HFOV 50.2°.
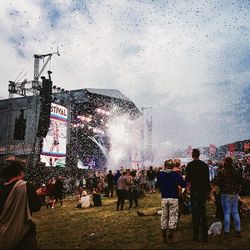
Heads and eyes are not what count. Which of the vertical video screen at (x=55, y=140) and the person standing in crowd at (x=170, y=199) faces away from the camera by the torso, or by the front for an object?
the person standing in crowd

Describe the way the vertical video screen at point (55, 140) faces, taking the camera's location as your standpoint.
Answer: facing the viewer and to the right of the viewer

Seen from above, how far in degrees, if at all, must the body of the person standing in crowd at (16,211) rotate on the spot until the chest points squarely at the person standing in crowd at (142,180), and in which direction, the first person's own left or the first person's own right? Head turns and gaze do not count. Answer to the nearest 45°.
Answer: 0° — they already face them

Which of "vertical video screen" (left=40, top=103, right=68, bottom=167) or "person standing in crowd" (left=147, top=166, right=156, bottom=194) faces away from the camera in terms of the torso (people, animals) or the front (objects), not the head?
the person standing in crowd

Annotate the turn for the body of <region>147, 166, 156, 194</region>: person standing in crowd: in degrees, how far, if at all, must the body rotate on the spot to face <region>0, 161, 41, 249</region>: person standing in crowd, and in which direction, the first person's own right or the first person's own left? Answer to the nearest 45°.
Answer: approximately 180°

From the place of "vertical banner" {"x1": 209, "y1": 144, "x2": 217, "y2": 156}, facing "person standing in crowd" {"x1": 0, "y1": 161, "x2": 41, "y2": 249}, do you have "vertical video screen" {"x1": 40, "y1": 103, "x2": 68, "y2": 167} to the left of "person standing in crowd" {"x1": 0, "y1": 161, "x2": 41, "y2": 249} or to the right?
right

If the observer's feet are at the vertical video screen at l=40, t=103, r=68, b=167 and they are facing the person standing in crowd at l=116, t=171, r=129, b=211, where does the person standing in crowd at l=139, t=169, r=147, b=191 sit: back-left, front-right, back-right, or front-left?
front-left

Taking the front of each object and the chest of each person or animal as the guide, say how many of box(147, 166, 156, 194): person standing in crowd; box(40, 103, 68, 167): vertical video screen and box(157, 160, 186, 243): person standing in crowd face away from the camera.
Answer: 2

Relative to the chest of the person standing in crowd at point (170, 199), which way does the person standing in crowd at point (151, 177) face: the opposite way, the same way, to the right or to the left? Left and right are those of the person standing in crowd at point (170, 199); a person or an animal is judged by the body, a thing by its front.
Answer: the same way

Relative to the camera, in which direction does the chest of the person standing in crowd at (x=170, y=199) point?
away from the camera

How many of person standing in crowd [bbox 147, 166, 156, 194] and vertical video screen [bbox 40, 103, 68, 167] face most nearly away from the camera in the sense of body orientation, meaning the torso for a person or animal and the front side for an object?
1

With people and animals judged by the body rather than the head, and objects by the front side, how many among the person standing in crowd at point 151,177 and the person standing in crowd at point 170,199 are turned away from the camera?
2

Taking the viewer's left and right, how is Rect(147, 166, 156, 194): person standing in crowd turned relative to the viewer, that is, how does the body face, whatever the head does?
facing away from the viewer

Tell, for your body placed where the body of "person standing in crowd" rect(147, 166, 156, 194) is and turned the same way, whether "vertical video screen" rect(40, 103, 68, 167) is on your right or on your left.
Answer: on your left
